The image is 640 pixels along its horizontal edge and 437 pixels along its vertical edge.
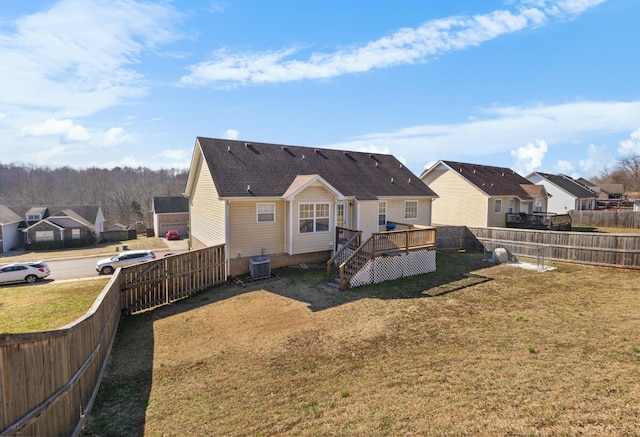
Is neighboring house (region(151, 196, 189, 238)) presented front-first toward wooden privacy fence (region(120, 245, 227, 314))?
yes

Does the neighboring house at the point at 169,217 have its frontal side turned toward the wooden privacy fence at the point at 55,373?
yes

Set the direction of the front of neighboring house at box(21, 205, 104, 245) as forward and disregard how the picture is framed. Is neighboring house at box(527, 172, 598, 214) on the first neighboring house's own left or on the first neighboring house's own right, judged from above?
on the first neighboring house's own left

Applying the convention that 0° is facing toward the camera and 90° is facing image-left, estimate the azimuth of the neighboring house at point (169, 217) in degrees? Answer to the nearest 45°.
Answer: approximately 0°

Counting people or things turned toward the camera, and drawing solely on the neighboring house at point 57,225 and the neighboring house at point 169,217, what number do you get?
2

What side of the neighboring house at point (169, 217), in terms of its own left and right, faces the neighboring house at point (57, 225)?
right

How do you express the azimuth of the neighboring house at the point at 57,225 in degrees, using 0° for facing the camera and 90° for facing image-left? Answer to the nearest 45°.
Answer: approximately 0°

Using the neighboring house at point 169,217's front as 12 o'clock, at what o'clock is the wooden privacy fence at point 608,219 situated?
The wooden privacy fence is roughly at 10 o'clock from the neighboring house.
